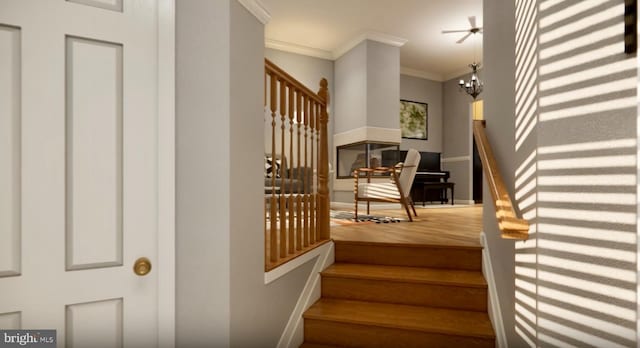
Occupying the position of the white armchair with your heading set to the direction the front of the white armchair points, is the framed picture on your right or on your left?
on your right

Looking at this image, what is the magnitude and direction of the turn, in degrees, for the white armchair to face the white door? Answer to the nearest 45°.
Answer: approximately 90° to its left

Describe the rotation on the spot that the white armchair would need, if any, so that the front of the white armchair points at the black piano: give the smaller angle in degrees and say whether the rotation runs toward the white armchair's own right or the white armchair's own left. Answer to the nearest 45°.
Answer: approximately 90° to the white armchair's own right

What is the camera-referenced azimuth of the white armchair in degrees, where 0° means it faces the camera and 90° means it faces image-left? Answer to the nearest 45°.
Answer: approximately 90°

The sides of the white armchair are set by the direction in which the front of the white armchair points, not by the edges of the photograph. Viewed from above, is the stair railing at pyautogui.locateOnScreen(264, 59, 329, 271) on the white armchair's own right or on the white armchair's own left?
on the white armchair's own left

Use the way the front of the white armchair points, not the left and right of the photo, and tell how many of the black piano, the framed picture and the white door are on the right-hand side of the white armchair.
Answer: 2

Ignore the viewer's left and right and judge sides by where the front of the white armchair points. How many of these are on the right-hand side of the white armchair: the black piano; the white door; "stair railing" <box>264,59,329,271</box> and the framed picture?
2
